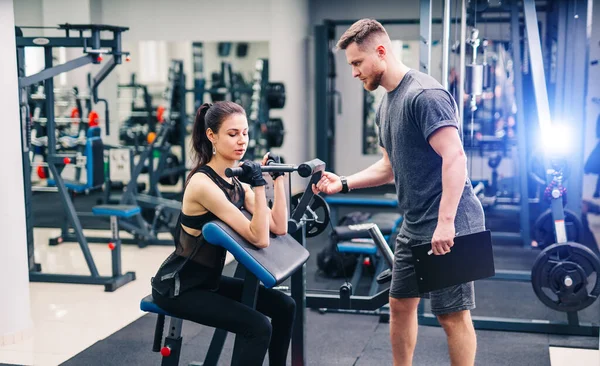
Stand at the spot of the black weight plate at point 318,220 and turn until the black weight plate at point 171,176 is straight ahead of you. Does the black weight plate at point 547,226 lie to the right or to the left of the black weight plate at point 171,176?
right

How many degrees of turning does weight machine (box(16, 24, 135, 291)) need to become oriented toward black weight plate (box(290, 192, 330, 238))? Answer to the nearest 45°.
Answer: approximately 45° to its right

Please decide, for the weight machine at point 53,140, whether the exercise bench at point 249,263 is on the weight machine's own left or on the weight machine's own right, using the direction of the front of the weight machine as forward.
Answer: on the weight machine's own right

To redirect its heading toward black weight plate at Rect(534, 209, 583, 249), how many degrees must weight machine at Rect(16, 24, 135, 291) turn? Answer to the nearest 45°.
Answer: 0° — it already faces it

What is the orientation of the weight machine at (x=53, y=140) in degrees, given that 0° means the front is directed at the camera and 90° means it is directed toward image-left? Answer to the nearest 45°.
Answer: approximately 270°

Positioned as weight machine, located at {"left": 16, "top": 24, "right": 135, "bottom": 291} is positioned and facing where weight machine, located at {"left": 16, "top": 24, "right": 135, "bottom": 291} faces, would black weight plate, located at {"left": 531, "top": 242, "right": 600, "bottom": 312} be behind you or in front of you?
in front

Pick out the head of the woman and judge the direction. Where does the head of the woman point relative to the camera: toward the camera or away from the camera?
toward the camera

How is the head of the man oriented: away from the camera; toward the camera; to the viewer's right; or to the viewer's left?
to the viewer's left
